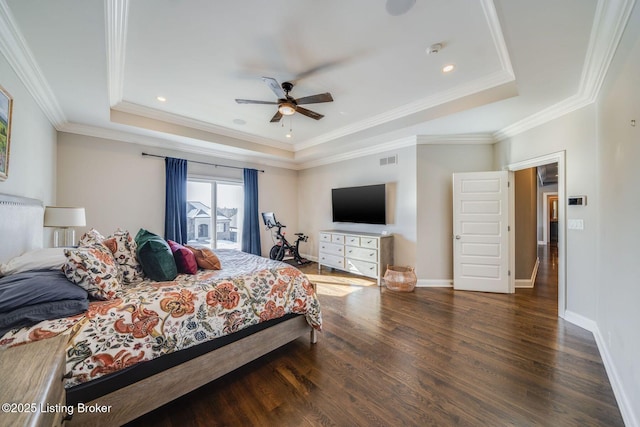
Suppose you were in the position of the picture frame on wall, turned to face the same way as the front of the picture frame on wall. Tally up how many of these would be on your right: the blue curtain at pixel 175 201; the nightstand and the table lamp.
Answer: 1

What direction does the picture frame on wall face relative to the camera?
to the viewer's right

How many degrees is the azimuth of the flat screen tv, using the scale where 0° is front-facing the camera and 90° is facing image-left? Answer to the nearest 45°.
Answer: approximately 45°

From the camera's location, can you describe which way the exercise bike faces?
facing away from the viewer and to the left of the viewer

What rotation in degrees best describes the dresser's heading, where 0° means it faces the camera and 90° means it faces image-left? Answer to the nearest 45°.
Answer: approximately 45°

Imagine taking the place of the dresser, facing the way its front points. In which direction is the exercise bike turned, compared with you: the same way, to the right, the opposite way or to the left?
to the right

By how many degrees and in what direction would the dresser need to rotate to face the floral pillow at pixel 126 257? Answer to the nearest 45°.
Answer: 0° — it already faces it

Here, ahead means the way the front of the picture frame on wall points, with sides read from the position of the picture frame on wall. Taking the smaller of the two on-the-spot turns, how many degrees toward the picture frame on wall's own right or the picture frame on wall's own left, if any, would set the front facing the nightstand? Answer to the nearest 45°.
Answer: approximately 90° to the picture frame on wall's own right

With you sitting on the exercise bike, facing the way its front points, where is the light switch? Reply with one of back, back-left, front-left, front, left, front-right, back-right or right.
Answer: back

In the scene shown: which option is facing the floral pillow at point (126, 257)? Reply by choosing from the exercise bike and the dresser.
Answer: the dresser

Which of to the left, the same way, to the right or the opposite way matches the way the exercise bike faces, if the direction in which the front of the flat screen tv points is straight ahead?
to the right

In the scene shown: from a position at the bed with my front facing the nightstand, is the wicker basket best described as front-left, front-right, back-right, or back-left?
back-left
